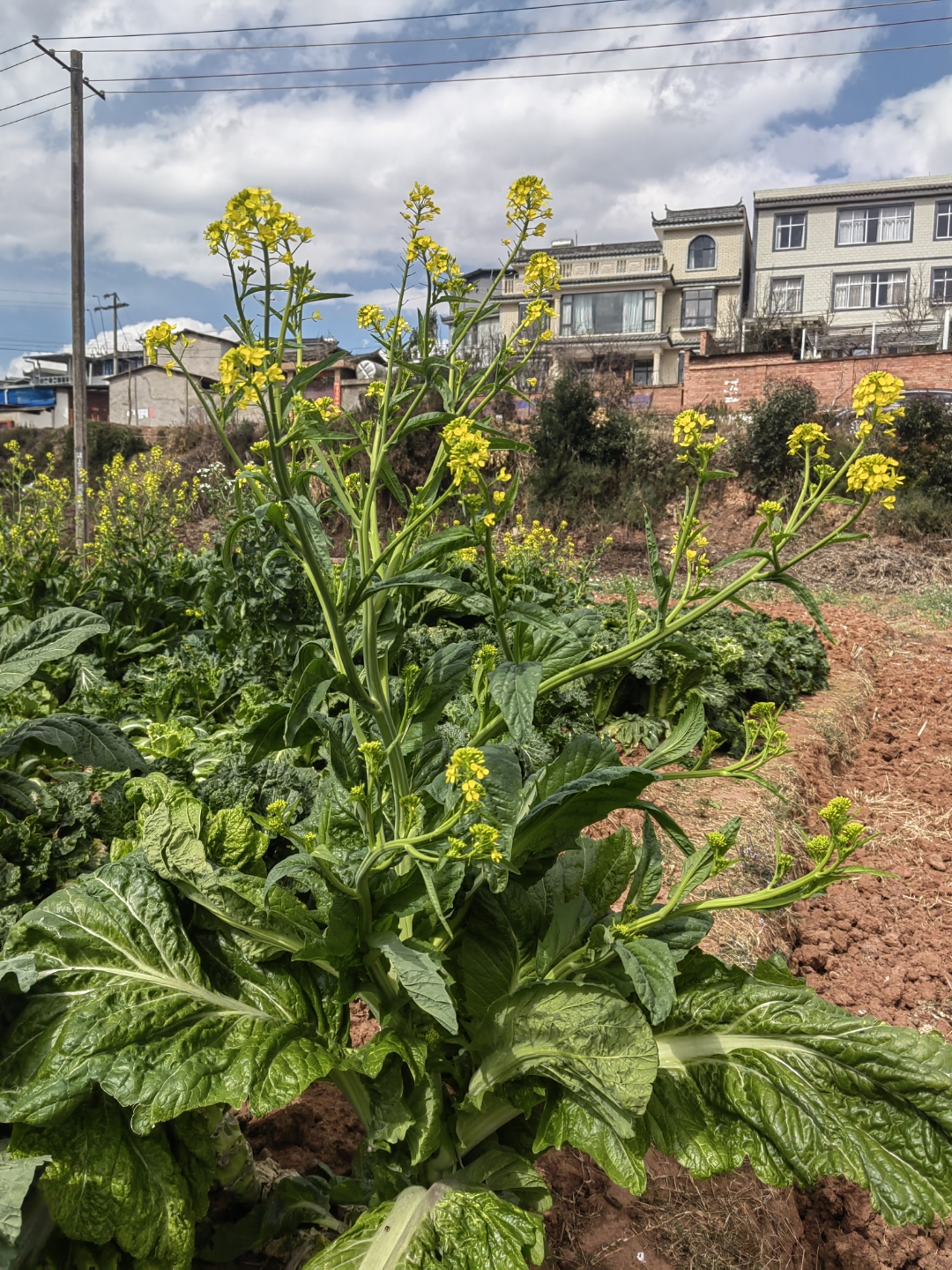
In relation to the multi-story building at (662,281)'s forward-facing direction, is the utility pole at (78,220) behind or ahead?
ahead

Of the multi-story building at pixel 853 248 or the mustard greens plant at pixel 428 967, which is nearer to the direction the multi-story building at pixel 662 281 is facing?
the mustard greens plant

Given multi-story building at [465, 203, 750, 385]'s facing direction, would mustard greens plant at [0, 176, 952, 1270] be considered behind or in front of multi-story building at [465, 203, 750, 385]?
in front

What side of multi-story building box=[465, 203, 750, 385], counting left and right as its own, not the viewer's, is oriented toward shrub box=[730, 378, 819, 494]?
front

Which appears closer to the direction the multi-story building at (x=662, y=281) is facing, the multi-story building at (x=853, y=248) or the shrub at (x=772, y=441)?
the shrub

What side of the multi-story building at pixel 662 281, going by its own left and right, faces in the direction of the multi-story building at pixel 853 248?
left

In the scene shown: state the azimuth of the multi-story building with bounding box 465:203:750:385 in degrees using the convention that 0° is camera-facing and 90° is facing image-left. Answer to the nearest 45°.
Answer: approximately 0°
